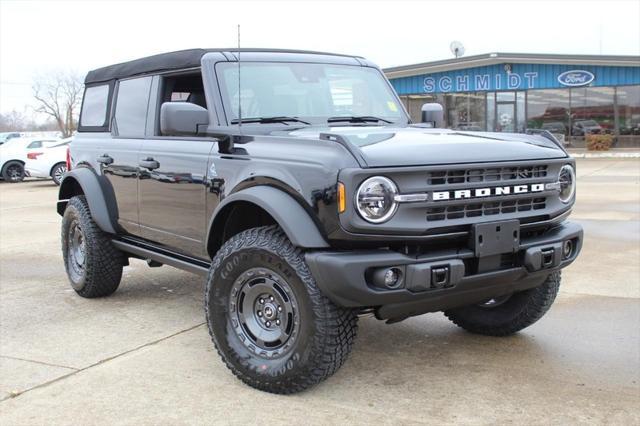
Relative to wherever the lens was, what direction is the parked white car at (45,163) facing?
facing away from the viewer and to the right of the viewer

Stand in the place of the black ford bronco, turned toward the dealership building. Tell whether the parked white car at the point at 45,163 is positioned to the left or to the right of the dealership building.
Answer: left

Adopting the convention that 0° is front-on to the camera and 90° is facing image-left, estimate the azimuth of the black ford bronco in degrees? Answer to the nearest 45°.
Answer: approximately 315°

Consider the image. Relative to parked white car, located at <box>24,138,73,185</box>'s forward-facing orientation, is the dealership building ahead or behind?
ahead

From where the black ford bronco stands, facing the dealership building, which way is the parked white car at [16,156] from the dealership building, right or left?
left

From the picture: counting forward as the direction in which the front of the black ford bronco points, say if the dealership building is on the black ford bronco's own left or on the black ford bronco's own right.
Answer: on the black ford bronco's own left

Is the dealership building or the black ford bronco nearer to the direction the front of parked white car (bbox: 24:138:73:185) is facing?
the dealership building
